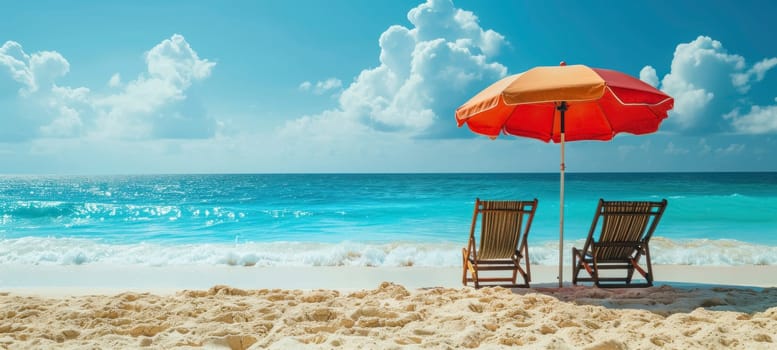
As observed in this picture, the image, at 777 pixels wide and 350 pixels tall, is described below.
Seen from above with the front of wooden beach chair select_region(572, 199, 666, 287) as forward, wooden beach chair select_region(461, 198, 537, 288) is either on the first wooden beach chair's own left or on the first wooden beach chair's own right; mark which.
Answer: on the first wooden beach chair's own left

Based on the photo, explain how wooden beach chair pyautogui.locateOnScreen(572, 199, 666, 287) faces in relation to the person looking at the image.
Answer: facing away from the viewer and to the left of the viewer
